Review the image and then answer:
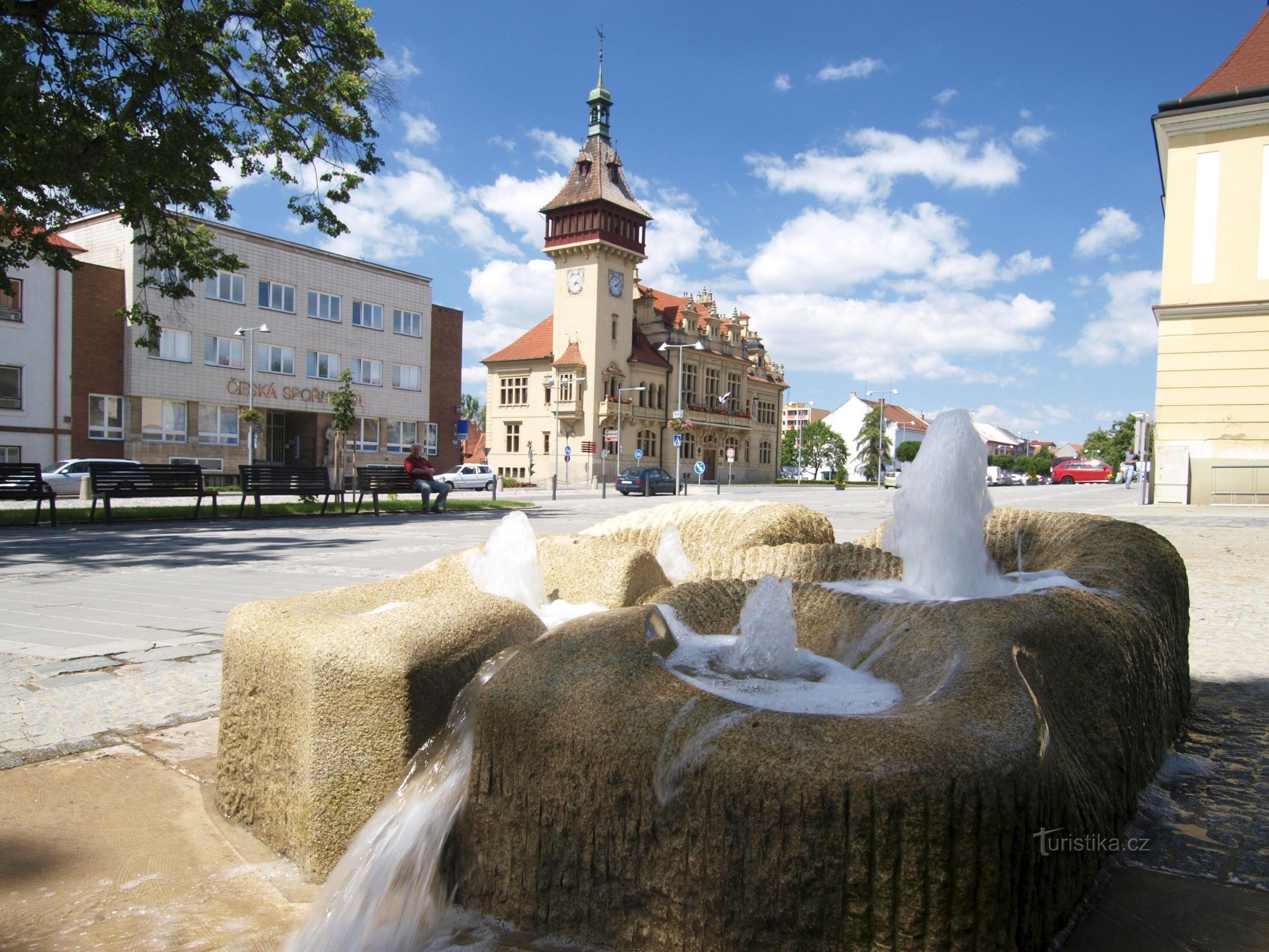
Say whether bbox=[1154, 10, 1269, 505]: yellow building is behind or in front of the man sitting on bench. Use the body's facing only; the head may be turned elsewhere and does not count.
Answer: in front

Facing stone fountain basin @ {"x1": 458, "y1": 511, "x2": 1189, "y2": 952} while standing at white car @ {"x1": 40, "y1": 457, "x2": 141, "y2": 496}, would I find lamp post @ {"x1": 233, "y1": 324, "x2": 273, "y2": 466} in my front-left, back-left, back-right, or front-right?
back-left

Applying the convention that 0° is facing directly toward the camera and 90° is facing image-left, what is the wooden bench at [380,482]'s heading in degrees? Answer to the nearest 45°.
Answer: approximately 315°

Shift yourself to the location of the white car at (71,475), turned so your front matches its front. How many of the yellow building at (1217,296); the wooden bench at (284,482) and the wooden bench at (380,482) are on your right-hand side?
0

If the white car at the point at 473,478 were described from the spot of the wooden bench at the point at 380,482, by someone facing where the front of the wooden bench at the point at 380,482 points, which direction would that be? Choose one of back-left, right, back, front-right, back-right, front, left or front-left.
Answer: back-left

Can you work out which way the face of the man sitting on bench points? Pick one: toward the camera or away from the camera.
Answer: toward the camera

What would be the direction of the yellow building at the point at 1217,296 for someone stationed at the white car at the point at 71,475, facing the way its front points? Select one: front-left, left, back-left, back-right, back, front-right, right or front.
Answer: back-left

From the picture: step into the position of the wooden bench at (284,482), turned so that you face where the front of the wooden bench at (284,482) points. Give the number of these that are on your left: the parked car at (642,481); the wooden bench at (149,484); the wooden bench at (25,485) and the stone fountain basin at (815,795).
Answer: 1

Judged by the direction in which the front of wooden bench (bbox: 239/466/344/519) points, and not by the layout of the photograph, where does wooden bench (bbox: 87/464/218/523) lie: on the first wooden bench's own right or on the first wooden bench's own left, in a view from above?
on the first wooden bench's own right

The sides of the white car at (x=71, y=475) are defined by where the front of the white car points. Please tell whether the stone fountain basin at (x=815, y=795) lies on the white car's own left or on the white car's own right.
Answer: on the white car's own left

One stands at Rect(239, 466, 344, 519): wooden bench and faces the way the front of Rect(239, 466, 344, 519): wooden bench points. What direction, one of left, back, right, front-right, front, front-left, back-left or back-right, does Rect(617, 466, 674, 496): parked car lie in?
left

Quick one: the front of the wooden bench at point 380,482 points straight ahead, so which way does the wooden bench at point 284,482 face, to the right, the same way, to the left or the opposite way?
the same way

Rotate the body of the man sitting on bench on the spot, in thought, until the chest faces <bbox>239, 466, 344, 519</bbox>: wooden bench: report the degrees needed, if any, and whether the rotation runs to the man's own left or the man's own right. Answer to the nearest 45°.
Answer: approximately 90° to the man's own right

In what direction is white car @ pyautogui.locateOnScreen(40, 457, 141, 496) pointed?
to the viewer's left

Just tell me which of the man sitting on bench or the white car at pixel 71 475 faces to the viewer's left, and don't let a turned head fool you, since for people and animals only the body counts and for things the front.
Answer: the white car

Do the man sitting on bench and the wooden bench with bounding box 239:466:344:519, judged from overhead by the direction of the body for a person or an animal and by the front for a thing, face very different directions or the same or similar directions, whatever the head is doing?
same or similar directions
